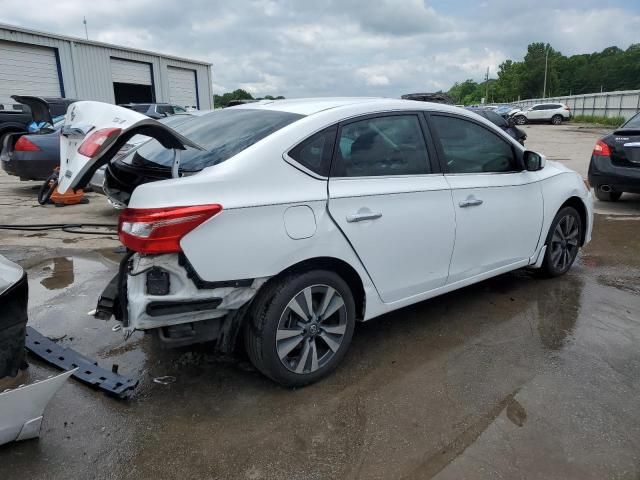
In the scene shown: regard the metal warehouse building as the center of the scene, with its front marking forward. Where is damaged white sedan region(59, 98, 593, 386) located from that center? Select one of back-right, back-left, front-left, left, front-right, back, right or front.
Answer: front-right

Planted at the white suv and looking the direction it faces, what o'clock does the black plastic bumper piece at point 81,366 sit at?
The black plastic bumper piece is roughly at 9 o'clock from the white suv.

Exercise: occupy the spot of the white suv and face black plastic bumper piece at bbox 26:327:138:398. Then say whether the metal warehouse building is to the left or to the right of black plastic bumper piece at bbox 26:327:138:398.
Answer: right

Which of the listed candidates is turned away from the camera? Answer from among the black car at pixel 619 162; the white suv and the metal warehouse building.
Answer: the black car

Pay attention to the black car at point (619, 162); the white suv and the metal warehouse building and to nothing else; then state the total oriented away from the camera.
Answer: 1

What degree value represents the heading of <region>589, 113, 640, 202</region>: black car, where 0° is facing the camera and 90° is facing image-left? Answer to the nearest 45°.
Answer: approximately 180°

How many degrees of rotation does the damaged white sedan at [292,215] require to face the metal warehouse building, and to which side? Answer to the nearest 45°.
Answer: approximately 90° to its left

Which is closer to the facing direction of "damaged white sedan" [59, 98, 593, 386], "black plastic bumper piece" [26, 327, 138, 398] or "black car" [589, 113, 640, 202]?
the black car

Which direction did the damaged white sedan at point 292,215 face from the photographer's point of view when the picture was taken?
facing away from the viewer and to the right of the viewer

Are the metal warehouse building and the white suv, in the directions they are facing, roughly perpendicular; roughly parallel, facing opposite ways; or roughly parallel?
roughly parallel, facing opposite ways

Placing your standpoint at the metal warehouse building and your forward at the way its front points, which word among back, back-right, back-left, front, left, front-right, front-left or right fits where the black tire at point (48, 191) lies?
front-right

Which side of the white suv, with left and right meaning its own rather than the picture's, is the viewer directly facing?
left

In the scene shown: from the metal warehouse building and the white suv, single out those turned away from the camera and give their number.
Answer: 0

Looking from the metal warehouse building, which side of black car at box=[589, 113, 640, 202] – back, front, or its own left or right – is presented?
left

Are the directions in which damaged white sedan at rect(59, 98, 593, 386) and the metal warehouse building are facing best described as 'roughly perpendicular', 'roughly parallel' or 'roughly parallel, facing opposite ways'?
roughly perpendicular
